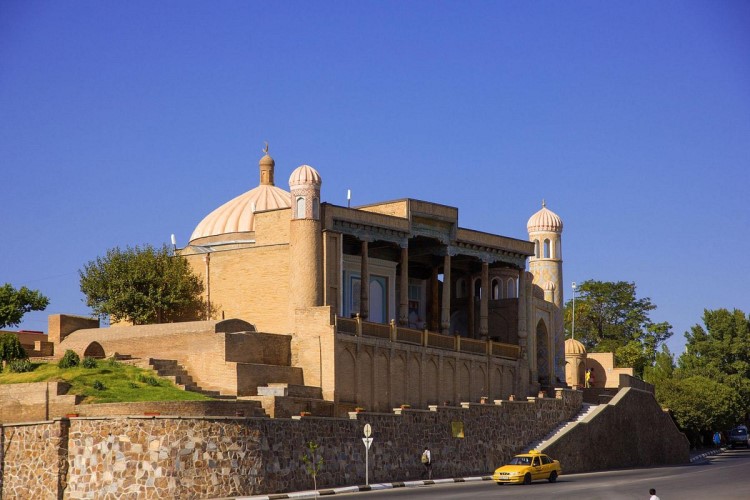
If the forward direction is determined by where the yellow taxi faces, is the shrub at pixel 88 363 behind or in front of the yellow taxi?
in front

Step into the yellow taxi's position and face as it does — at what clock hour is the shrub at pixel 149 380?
The shrub is roughly at 1 o'clock from the yellow taxi.

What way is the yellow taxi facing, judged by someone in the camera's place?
facing the viewer and to the left of the viewer

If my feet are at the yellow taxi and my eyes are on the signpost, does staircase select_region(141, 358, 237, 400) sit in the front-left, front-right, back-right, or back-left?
front-right

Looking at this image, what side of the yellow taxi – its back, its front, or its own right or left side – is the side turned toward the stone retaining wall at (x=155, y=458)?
front

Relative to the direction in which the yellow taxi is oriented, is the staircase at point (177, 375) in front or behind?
in front

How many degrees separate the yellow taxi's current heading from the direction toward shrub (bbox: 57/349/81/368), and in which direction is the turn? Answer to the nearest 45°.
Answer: approximately 45° to its right

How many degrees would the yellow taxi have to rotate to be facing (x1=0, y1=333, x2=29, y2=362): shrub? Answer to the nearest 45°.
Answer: approximately 45° to its right

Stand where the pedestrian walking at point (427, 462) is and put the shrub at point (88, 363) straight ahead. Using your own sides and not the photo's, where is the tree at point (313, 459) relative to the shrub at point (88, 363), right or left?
left

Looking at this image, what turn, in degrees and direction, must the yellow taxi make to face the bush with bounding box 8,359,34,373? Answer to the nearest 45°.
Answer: approximately 45° to its right

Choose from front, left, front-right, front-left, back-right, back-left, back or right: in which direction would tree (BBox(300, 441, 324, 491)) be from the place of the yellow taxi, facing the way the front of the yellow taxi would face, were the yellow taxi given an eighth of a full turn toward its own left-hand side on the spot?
front-right
